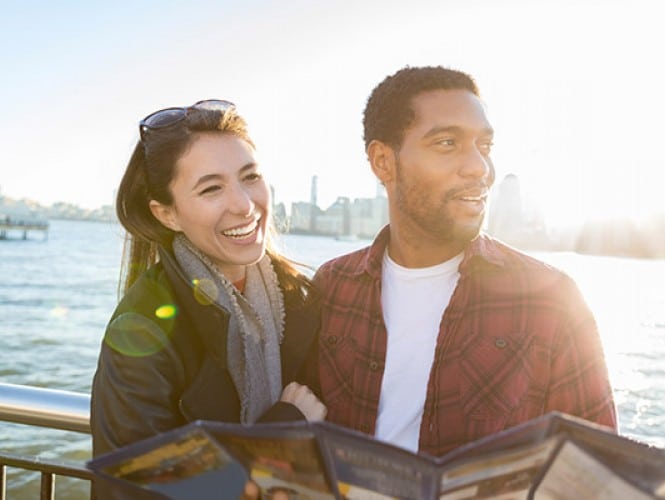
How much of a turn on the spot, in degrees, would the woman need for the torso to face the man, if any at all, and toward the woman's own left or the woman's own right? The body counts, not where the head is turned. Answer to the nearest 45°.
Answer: approximately 45° to the woman's own left

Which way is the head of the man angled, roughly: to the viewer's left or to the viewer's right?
to the viewer's right

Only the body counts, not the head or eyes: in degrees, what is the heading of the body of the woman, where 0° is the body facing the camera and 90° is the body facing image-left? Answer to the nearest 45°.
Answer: approximately 315°
